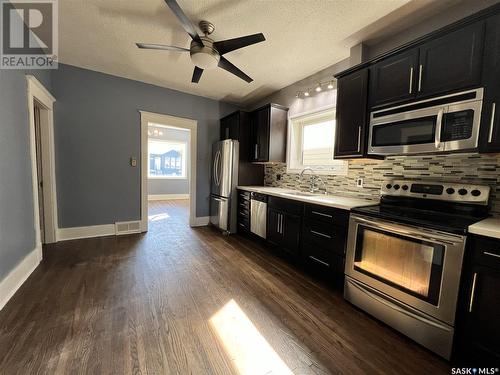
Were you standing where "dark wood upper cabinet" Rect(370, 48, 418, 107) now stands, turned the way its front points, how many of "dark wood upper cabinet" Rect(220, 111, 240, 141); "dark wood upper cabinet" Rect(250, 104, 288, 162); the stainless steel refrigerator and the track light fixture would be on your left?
0

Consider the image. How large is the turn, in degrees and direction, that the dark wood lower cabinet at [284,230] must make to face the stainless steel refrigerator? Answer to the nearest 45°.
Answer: approximately 90° to its right

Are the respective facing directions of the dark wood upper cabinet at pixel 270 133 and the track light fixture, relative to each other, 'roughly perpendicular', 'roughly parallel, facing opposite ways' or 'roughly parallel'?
roughly parallel

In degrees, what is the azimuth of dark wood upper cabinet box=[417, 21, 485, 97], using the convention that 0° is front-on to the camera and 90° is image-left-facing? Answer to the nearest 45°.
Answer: approximately 45°

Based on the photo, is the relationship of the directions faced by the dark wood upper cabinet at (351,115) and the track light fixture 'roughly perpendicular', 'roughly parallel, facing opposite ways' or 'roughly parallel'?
roughly parallel

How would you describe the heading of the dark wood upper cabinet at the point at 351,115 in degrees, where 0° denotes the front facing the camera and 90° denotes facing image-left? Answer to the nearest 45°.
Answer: approximately 45°

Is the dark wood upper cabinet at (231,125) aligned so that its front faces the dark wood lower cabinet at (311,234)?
no

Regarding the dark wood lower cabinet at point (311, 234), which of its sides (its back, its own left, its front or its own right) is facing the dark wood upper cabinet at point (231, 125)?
right

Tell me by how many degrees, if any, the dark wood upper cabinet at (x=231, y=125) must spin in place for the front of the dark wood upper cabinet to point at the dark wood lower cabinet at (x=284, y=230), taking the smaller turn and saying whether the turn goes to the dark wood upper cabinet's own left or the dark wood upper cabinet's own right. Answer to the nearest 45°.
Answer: approximately 90° to the dark wood upper cabinet's own left

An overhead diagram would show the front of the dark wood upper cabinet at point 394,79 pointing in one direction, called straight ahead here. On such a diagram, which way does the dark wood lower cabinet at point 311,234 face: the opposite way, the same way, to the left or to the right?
the same way

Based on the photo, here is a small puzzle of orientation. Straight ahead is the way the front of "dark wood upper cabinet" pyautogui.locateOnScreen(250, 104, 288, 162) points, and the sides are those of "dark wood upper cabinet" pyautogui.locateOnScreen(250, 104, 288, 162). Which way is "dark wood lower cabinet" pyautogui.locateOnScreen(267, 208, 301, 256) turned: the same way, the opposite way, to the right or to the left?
the same way

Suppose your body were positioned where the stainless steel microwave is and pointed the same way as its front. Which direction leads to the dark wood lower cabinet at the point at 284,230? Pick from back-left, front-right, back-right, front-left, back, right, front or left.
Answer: front-right

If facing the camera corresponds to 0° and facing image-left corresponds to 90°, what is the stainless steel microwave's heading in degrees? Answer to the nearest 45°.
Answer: approximately 45°

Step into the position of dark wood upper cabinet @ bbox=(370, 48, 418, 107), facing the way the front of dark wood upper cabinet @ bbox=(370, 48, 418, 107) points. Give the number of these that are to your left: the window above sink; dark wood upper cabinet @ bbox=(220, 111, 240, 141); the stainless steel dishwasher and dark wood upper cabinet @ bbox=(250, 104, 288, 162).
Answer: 0

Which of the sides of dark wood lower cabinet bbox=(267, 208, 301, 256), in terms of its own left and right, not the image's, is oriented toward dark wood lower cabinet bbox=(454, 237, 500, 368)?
left

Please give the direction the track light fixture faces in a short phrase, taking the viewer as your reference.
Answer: facing the viewer and to the left of the viewer

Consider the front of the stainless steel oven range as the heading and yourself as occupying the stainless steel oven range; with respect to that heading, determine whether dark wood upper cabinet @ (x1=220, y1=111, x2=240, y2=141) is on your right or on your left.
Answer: on your right

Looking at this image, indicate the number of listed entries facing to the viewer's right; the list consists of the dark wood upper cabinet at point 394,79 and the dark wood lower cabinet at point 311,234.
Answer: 0

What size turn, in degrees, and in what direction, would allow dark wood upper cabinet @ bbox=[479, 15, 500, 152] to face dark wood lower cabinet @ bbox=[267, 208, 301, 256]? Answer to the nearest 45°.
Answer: approximately 45° to its right

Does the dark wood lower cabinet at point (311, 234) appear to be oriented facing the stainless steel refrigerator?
no
